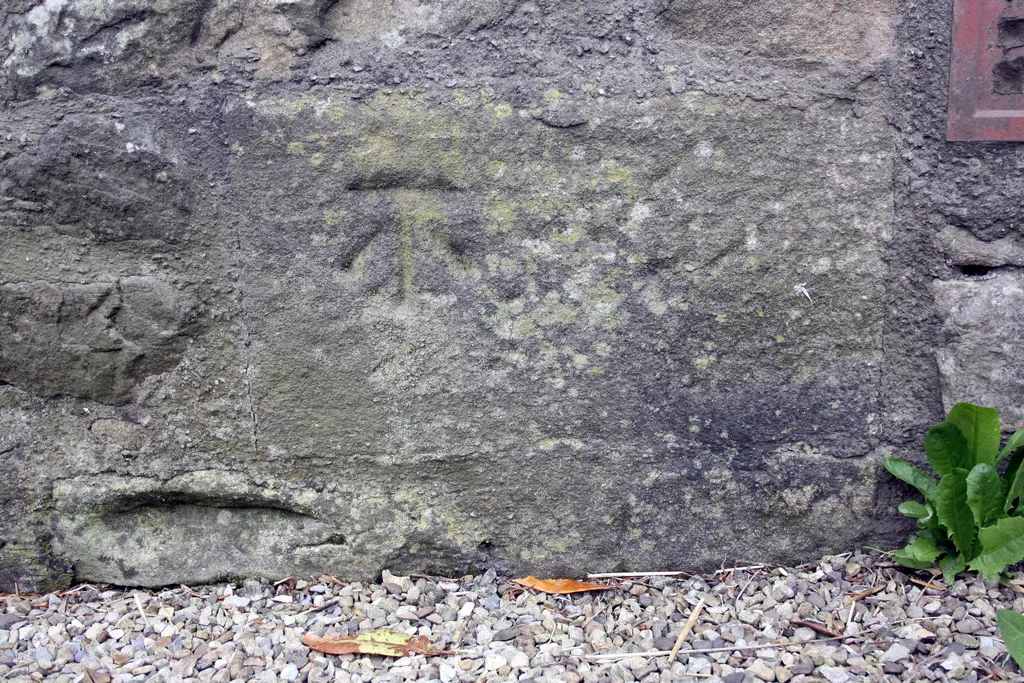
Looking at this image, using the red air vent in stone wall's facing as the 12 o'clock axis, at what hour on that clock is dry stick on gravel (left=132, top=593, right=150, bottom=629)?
The dry stick on gravel is roughly at 2 o'clock from the red air vent in stone wall.

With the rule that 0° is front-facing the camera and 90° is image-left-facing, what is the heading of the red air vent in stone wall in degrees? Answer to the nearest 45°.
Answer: approximately 0°
